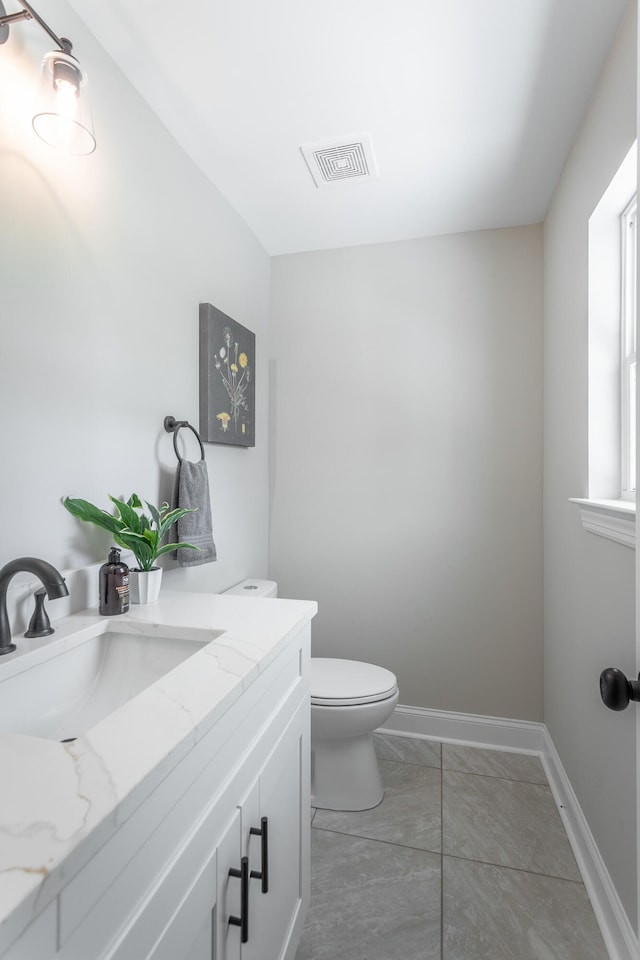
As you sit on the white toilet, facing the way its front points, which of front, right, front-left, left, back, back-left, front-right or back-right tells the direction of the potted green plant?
back-right

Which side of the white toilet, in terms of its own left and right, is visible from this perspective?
right

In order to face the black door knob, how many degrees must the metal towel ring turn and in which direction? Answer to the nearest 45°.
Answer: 0° — it already faces it

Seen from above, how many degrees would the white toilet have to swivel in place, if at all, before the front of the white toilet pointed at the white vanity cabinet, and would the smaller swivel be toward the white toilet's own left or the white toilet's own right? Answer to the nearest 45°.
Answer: approximately 90° to the white toilet's own right

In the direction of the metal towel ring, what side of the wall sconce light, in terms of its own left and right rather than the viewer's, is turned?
left

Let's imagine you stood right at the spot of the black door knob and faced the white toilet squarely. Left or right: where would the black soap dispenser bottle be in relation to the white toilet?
left

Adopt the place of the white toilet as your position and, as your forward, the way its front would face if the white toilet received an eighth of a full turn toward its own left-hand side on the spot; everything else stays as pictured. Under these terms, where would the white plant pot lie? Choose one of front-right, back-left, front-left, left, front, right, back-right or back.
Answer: back

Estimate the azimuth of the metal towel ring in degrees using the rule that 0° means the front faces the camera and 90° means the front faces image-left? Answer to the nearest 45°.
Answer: approximately 315°

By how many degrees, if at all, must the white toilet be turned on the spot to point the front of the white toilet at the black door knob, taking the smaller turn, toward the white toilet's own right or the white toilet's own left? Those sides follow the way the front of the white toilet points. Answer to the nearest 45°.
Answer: approximately 90° to the white toilet's own right
